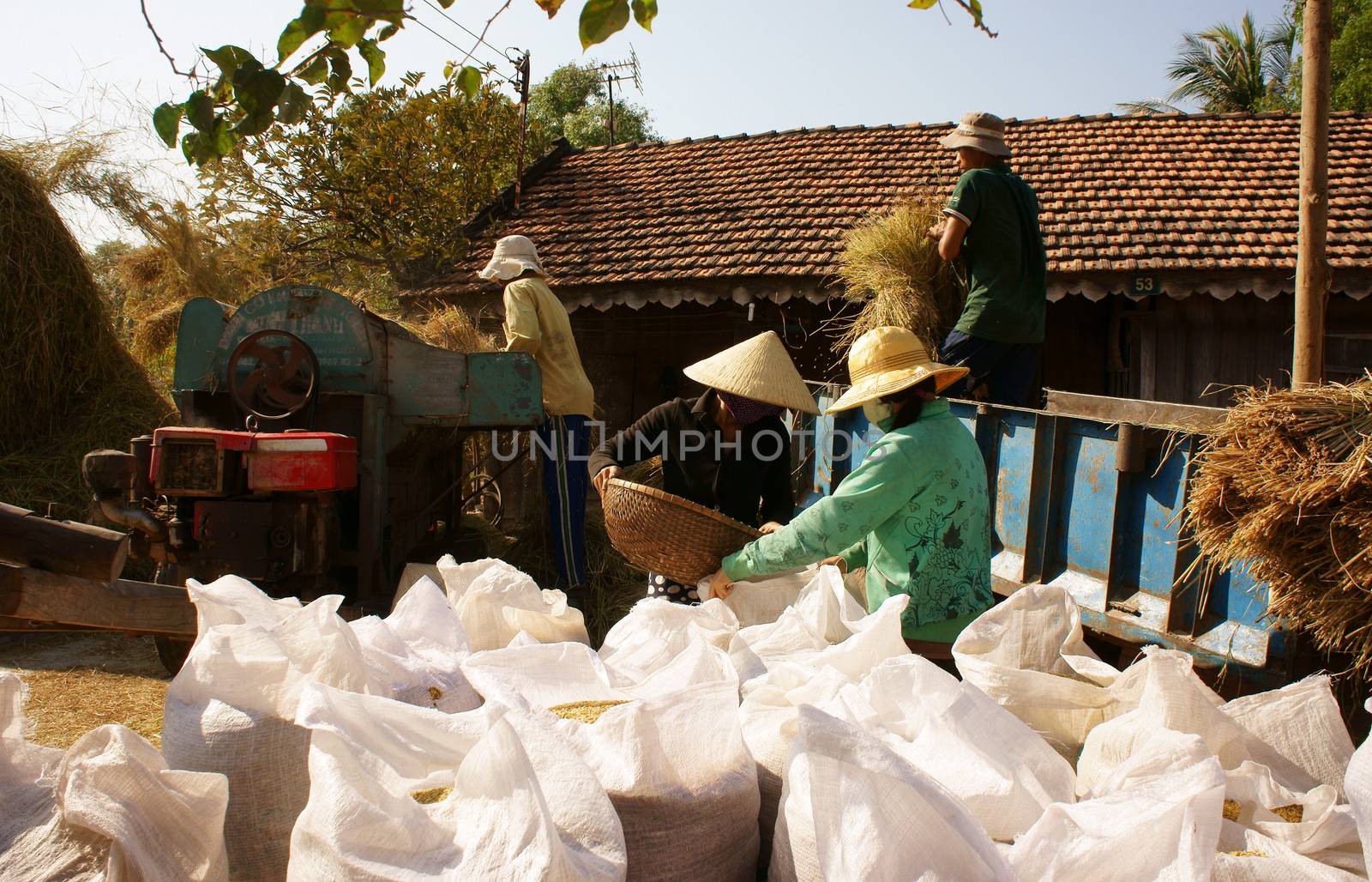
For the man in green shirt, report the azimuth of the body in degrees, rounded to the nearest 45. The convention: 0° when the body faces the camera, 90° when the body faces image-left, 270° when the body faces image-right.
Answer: approximately 135°

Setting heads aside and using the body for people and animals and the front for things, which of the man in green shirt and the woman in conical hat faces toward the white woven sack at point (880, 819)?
the woman in conical hat

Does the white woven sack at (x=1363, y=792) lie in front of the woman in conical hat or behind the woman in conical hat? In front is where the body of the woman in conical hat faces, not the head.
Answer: in front

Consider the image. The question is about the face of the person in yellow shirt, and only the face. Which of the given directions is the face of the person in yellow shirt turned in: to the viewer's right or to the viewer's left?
to the viewer's left

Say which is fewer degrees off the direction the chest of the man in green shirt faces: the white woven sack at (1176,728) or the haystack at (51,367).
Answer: the haystack

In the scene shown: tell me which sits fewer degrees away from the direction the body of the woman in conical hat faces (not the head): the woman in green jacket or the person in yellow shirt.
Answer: the woman in green jacket

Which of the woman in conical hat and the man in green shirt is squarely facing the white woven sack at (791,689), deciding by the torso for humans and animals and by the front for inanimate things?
the woman in conical hat

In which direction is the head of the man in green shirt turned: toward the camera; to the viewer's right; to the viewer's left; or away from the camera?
to the viewer's left

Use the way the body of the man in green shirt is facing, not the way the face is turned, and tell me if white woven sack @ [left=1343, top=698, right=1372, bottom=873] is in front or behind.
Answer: behind

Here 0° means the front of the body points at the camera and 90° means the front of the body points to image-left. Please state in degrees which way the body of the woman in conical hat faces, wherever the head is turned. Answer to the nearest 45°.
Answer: approximately 0°

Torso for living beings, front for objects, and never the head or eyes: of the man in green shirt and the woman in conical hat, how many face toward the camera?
1

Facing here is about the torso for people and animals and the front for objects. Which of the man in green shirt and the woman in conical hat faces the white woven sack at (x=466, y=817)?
the woman in conical hat

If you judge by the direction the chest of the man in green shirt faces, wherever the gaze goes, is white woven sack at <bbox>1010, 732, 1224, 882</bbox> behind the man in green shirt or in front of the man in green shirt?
behind

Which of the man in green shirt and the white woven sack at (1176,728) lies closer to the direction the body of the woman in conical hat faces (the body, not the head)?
the white woven sack
